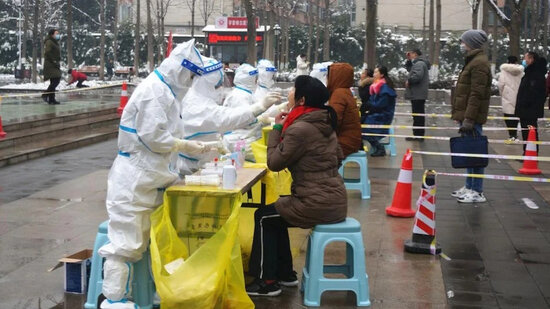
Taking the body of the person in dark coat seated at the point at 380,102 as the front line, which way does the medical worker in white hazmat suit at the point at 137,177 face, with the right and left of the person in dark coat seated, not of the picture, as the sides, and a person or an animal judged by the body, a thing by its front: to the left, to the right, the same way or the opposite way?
the opposite way

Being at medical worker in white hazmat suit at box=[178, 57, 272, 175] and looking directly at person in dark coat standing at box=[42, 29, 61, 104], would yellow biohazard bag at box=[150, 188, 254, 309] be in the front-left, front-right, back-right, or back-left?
back-left

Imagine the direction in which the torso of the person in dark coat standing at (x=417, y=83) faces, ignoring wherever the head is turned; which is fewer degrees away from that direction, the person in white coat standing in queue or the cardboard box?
the cardboard box

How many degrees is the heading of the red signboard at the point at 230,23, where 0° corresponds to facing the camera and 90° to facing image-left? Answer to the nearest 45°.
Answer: approximately 0°

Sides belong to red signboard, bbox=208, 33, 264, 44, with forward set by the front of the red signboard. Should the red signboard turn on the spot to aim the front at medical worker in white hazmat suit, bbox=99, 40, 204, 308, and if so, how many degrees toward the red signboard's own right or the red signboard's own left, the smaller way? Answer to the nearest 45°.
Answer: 0° — it already faces them

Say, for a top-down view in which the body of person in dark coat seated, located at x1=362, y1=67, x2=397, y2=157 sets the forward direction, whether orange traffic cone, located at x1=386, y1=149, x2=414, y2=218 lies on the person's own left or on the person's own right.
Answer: on the person's own left

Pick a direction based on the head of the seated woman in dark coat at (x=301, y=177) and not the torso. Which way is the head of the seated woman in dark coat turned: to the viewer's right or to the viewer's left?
to the viewer's left

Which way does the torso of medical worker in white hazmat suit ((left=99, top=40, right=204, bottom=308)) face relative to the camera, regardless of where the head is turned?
to the viewer's right

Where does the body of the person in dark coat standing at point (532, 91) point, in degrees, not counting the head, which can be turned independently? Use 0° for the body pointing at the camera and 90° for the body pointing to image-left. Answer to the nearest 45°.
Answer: approximately 90°

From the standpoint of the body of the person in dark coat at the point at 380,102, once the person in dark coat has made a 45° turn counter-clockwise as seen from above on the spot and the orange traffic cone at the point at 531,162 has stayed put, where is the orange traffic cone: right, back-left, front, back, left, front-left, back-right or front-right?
left

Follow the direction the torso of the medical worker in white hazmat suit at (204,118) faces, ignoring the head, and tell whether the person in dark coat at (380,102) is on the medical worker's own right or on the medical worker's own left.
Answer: on the medical worker's own left
